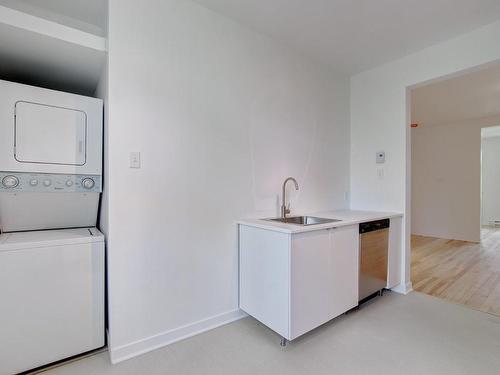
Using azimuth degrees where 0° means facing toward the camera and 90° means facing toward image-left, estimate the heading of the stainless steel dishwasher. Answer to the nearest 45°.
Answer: approximately 315°

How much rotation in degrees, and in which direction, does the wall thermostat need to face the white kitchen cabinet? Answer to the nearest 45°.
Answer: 0° — it already faces it

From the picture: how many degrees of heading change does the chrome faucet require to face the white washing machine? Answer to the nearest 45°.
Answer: approximately 90° to its right

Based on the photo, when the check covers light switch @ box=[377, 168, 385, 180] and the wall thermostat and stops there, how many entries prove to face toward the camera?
2

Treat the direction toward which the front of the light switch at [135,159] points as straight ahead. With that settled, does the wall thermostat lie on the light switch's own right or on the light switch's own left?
on the light switch's own left

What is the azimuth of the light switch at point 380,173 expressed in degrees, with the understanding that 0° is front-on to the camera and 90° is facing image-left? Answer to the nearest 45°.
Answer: approximately 0°
